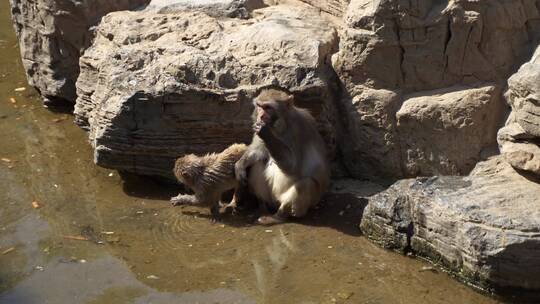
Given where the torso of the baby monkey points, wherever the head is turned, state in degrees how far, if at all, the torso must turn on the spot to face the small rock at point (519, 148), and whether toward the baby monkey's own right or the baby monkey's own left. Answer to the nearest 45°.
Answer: approximately 180°

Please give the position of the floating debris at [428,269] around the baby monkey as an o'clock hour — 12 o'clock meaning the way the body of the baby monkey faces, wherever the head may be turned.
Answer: The floating debris is roughly at 7 o'clock from the baby monkey.

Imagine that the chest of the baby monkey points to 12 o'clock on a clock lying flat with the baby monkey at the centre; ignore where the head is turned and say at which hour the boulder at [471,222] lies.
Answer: The boulder is roughly at 7 o'clock from the baby monkey.

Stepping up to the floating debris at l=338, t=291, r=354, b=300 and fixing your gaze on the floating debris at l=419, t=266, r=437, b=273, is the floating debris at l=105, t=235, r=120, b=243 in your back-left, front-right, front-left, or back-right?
back-left

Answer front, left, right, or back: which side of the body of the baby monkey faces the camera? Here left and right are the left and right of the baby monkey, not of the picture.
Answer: left

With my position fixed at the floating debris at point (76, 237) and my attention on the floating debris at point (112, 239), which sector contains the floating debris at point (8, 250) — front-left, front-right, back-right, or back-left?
back-right
